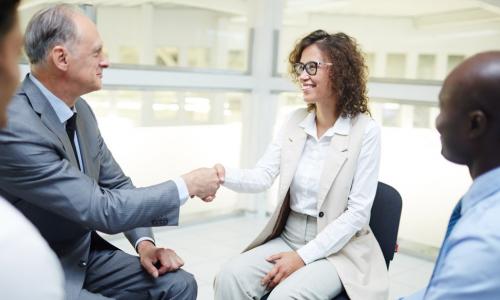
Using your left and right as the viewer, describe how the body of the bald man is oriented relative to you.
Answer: facing to the left of the viewer

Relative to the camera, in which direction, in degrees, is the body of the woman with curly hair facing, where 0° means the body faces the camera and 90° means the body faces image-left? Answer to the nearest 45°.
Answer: approximately 45°

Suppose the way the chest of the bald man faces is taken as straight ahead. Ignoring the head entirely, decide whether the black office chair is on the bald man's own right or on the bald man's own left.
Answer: on the bald man's own right

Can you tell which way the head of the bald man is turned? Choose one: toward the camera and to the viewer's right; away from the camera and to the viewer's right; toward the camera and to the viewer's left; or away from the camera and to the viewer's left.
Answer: away from the camera and to the viewer's left

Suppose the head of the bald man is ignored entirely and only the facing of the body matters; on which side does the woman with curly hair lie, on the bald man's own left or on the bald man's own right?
on the bald man's own right

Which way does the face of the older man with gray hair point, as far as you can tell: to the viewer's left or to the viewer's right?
to the viewer's right

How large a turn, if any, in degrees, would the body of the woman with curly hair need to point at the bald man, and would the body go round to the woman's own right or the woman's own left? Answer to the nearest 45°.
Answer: approximately 45° to the woman's own left

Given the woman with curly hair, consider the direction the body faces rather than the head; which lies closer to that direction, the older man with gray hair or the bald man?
the older man with gray hair

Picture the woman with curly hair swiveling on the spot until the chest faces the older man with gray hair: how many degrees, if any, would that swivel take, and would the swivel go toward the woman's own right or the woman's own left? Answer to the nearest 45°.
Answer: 0° — they already face them
